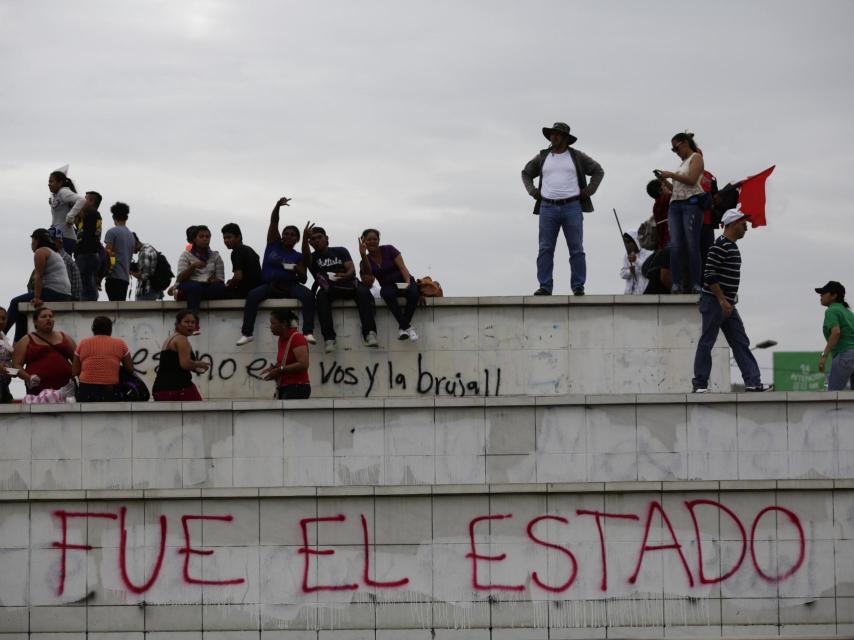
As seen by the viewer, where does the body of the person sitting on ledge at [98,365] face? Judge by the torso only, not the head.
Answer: away from the camera

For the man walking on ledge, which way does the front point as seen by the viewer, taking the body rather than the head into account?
to the viewer's right

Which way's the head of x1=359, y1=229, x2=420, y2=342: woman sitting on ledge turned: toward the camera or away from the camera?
toward the camera

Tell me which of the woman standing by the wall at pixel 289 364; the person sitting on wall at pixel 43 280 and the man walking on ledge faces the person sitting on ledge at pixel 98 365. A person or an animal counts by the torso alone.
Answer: the woman standing by the wall

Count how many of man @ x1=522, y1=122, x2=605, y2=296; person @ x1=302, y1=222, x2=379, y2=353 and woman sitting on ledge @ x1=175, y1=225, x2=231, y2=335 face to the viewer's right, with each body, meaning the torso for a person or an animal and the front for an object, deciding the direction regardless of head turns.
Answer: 0

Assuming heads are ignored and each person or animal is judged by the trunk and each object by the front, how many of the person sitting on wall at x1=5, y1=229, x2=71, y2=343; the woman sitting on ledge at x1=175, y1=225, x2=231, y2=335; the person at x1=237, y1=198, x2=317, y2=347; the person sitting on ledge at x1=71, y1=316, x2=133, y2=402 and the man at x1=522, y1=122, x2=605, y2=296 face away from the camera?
1

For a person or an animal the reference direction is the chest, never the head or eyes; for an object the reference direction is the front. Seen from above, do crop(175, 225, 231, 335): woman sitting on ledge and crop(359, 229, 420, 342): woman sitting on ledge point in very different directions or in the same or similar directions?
same or similar directions

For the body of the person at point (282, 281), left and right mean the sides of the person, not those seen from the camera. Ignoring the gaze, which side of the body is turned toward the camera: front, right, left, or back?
front

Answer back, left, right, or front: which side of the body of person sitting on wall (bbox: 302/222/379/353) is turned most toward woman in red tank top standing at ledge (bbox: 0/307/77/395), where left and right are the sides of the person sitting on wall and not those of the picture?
right

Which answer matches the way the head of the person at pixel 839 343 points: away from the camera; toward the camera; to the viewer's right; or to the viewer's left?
to the viewer's left

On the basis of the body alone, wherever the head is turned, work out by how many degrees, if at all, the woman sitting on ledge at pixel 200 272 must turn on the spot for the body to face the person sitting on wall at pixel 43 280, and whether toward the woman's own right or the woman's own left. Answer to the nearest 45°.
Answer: approximately 90° to the woman's own right

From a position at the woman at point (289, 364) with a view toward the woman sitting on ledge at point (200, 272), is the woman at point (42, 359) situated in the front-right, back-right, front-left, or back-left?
front-left

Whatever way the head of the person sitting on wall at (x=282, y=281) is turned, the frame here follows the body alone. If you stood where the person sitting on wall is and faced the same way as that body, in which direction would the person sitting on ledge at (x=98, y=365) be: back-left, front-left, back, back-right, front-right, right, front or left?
front-right

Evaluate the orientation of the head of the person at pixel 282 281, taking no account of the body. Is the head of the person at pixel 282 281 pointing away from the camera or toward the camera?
toward the camera
